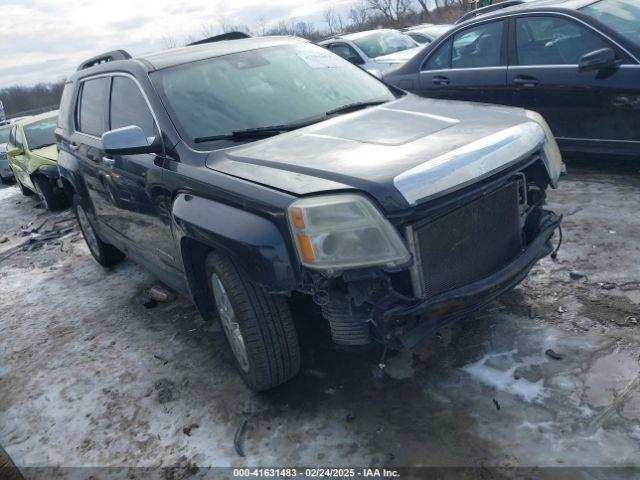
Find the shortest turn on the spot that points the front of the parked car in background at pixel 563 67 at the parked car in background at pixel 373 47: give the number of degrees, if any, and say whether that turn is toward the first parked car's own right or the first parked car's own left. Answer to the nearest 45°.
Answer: approximately 180°

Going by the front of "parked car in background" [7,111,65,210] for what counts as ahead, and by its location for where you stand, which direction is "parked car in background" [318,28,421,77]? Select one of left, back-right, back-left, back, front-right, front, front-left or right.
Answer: front-left

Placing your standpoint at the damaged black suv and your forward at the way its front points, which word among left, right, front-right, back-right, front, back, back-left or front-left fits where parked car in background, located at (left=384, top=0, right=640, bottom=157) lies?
left

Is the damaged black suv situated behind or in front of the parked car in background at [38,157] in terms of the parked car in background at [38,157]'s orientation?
in front

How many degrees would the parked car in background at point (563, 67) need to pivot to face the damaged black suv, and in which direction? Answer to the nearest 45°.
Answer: approximately 90° to its right

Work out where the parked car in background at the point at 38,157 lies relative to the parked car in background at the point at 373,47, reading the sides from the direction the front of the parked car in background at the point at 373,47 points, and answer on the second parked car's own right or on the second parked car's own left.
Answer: on the second parked car's own right

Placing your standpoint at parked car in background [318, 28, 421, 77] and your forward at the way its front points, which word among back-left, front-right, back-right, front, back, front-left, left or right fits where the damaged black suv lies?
front-right

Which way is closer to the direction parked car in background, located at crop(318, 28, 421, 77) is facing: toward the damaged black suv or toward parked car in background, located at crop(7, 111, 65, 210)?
the damaged black suv

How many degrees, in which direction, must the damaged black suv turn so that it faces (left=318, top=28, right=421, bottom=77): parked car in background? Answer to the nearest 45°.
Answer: approximately 135° to its left

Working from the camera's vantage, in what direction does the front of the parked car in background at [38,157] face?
facing the viewer and to the right of the viewer

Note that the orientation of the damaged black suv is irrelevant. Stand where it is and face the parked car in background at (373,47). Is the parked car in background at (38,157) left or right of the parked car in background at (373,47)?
left

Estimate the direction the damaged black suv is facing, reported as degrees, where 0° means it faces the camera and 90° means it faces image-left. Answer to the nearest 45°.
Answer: approximately 315°

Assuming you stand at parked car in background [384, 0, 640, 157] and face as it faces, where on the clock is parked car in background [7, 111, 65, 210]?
parked car in background [7, 111, 65, 210] is roughly at 5 o'clock from parked car in background [384, 0, 640, 157].

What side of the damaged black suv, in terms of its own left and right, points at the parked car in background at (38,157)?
back
